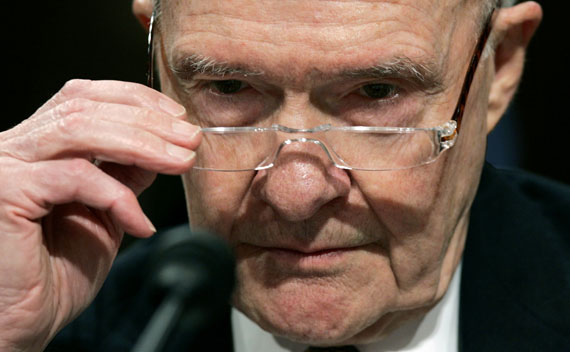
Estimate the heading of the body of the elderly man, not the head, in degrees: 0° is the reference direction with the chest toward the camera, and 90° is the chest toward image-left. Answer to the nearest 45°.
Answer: approximately 0°
